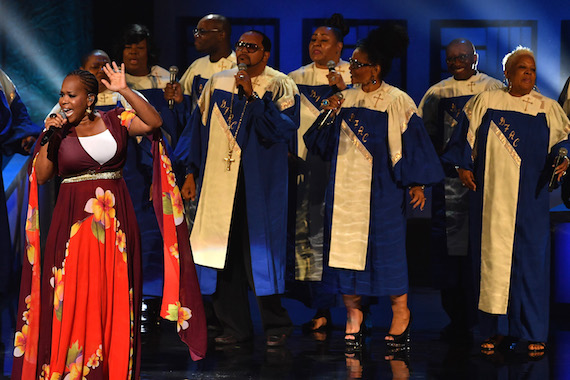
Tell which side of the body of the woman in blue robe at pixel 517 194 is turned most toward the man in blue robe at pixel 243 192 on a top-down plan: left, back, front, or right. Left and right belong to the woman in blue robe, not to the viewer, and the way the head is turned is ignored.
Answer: right

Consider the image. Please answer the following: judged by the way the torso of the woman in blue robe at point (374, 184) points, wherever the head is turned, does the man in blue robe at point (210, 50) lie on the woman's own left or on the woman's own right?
on the woman's own right

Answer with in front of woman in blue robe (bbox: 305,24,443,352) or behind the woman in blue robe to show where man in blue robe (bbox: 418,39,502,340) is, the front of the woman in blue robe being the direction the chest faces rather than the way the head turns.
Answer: behind

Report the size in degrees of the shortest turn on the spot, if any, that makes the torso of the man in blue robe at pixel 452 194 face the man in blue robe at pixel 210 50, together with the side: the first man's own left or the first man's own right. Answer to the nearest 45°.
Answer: approximately 90° to the first man's own right
